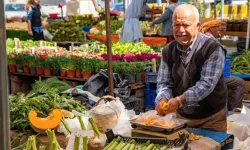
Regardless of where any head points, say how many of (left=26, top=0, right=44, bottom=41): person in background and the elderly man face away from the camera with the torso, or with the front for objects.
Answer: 0

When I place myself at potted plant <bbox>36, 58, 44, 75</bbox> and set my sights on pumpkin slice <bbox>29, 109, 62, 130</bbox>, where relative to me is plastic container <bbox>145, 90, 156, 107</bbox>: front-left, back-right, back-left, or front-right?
front-left

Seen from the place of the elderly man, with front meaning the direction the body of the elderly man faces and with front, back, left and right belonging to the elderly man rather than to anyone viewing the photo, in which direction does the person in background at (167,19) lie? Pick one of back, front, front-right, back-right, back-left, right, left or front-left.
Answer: back-right

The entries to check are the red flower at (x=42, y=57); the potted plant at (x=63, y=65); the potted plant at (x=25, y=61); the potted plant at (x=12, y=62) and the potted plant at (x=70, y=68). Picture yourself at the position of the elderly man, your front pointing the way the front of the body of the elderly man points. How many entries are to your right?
5

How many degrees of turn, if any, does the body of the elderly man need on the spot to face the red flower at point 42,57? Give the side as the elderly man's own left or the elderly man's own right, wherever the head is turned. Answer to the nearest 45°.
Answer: approximately 90° to the elderly man's own right

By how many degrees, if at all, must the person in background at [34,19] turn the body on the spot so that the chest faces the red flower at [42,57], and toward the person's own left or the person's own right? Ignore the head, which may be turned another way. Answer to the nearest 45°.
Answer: approximately 45° to the person's own right

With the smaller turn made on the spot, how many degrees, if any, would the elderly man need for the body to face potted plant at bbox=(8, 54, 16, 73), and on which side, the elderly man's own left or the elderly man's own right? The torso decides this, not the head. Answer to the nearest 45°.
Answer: approximately 90° to the elderly man's own right

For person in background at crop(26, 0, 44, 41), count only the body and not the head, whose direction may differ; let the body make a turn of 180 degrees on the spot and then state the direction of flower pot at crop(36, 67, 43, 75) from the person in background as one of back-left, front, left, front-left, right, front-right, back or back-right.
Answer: back-left

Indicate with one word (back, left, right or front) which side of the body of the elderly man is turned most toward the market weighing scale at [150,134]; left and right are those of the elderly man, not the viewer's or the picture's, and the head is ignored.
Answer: front

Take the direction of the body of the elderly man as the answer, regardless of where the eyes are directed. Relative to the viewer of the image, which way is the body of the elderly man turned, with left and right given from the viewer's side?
facing the viewer and to the left of the viewer

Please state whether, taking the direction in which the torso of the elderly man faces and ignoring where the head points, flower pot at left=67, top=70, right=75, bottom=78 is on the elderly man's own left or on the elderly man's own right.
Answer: on the elderly man's own right

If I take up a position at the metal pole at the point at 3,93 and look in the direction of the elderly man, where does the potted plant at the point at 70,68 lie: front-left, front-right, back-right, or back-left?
front-left

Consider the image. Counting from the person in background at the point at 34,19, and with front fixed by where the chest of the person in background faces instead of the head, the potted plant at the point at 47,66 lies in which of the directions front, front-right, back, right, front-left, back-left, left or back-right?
front-right

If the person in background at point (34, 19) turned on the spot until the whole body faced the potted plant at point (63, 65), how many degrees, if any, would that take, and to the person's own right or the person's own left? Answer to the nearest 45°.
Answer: approximately 45° to the person's own right
